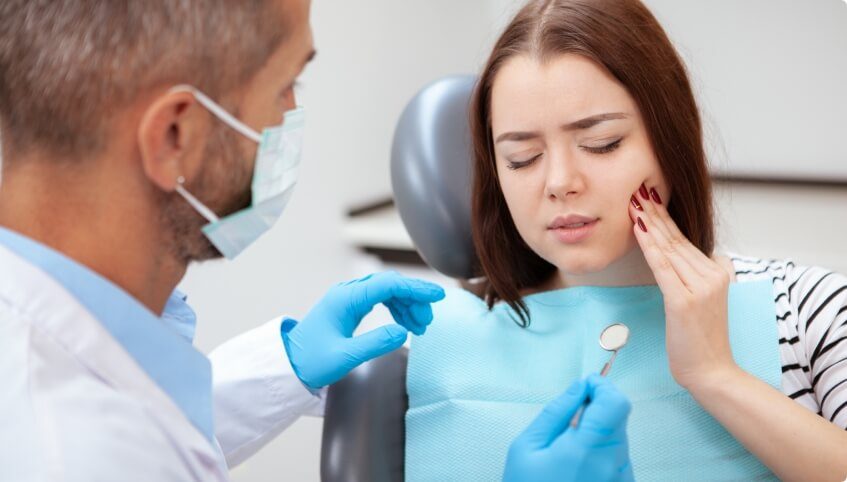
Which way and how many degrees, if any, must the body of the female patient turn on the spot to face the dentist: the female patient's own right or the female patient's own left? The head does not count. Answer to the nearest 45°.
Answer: approximately 45° to the female patient's own right

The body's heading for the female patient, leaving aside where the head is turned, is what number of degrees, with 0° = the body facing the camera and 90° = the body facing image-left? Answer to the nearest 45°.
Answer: approximately 0°

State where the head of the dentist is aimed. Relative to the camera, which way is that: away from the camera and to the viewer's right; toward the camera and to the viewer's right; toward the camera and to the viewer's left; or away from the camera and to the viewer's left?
away from the camera and to the viewer's right
